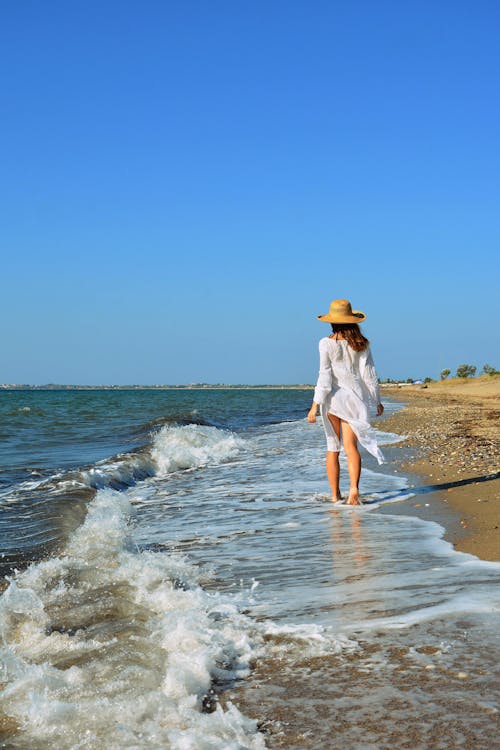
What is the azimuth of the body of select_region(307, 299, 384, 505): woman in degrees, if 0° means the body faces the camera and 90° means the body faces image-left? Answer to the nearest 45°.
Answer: approximately 180°

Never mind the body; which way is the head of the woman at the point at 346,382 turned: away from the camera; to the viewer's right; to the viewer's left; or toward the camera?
away from the camera
